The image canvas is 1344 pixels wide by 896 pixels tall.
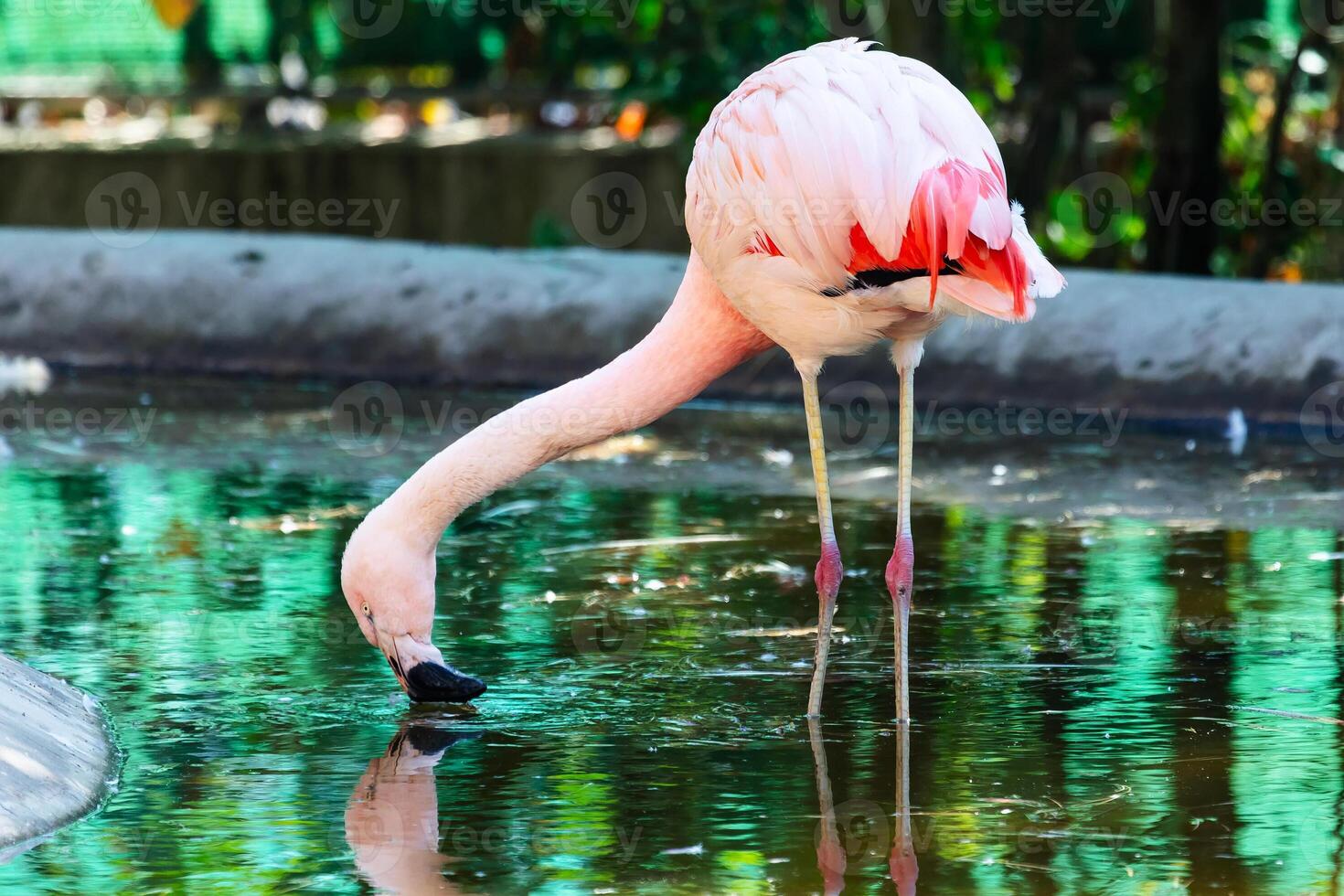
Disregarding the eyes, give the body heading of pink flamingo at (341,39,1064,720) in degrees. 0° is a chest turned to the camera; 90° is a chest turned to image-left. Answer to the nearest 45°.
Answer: approximately 90°

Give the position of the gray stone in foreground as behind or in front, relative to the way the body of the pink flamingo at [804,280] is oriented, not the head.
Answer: in front
